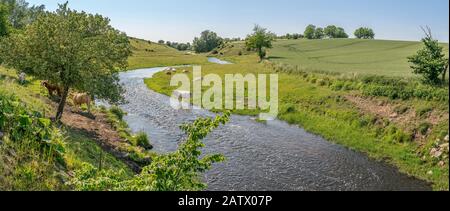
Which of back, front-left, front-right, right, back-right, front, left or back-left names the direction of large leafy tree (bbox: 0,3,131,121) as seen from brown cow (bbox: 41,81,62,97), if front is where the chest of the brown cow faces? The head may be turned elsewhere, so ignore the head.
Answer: left
